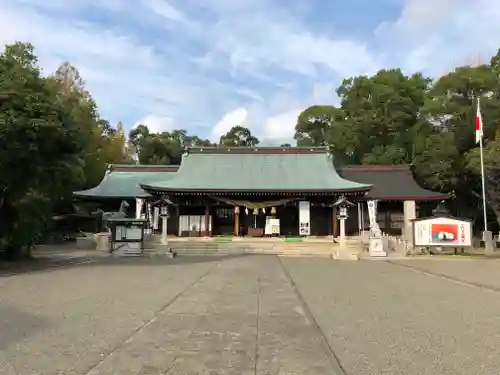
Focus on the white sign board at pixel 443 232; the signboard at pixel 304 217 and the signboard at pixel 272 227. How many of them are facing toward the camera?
3

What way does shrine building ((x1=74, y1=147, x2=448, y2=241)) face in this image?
toward the camera

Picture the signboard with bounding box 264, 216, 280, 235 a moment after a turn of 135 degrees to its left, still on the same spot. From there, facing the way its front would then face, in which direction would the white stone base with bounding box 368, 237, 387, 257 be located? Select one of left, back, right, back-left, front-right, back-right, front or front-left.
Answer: right

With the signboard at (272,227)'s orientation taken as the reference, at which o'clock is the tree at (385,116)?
The tree is roughly at 7 o'clock from the signboard.

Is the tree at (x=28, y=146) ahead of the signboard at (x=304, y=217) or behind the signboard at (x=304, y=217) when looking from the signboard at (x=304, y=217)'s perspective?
ahead

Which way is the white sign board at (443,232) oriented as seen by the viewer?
toward the camera

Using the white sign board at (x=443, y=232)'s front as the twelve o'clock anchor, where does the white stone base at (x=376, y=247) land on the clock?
The white stone base is roughly at 2 o'clock from the white sign board.

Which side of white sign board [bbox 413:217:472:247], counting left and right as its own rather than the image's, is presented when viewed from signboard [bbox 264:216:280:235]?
right

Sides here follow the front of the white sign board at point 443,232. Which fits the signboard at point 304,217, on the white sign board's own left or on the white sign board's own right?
on the white sign board's own right

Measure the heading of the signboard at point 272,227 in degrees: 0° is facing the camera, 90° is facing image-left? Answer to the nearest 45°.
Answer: approximately 0°
